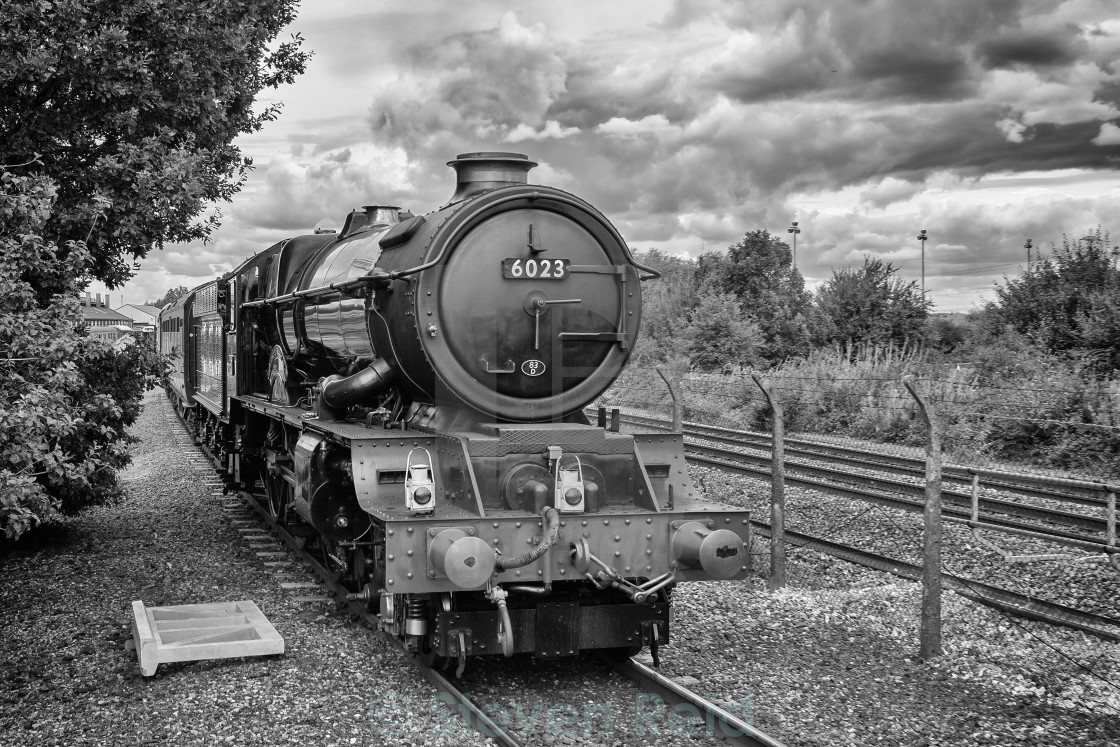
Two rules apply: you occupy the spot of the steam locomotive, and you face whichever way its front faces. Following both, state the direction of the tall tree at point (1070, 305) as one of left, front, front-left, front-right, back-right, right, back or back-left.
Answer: left

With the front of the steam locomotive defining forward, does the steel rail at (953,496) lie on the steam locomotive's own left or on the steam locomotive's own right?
on the steam locomotive's own left

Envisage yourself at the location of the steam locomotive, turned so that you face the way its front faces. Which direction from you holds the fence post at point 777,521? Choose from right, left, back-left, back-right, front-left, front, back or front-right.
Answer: left

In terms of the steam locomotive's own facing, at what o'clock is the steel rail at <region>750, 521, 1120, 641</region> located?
The steel rail is roughly at 10 o'clock from the steam locomotive.

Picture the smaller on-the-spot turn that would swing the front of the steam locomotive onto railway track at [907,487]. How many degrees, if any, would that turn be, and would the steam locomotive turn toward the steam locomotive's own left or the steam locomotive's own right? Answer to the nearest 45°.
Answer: approximately 90° to the steam locomotive's own left

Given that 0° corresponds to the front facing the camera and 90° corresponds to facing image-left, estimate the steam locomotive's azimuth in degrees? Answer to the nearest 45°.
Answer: approximately 315°

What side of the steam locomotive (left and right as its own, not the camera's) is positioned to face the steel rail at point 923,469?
left

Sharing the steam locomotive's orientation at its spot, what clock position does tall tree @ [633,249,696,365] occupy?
The tall tree is roughly at 8 o'clock from the steam locomotive.

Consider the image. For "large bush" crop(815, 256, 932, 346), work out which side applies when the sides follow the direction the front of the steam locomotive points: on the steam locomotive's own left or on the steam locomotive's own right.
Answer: on the steam locomotive's own left

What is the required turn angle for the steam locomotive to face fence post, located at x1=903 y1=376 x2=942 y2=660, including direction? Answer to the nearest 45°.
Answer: approximately 45° to its left
